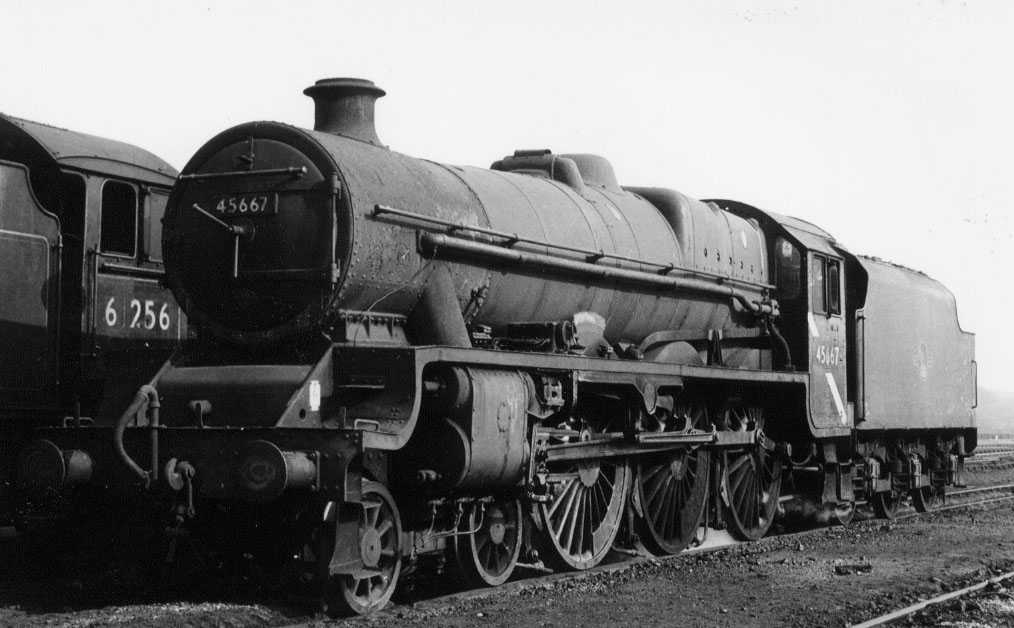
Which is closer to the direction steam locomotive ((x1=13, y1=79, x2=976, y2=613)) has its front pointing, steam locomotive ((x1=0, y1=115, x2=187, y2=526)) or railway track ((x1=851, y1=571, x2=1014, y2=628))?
the steam locomotive

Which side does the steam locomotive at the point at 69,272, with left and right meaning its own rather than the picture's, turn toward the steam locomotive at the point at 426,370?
right

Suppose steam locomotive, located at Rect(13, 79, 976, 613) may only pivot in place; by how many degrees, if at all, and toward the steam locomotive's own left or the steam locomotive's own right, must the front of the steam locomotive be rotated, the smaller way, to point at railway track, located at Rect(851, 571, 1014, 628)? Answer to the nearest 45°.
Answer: approximately 135° to the steam locomotive's own left

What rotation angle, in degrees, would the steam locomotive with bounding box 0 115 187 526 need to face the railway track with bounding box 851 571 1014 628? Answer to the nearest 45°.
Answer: approximately 90° to its right

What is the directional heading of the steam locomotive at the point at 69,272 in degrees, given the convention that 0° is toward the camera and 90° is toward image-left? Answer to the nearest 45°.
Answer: approximately 225°

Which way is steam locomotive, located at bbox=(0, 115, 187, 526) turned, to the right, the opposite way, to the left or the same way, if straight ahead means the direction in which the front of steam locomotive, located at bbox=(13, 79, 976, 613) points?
the opposite way
